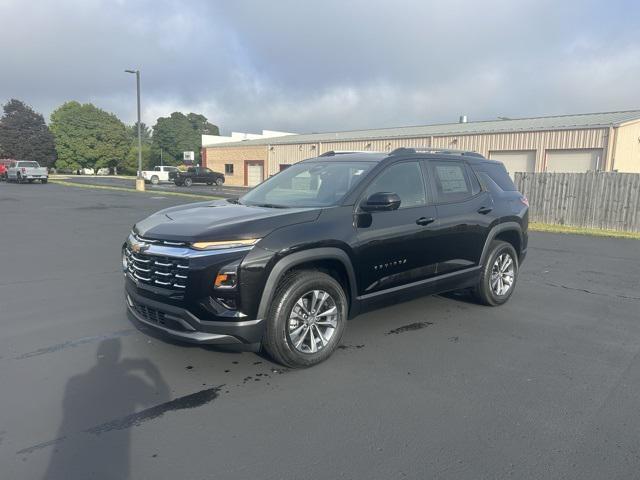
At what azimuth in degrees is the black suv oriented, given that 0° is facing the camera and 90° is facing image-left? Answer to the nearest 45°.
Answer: approximately 45°

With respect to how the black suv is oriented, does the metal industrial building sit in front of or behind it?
behind

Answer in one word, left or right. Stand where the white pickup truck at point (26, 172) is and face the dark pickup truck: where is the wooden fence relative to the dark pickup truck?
right

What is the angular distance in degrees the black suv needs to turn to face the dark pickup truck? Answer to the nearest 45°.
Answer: approximately 135° to its right

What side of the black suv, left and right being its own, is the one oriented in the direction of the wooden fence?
back

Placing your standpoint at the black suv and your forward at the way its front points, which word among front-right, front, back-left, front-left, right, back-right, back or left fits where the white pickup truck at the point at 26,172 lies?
right
